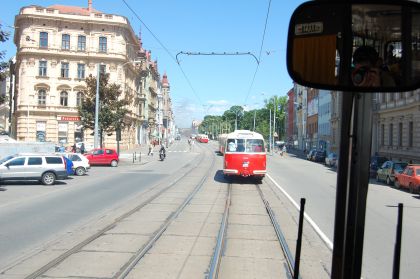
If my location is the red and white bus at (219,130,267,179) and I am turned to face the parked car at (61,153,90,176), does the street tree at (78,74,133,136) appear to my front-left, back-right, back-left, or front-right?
front-right

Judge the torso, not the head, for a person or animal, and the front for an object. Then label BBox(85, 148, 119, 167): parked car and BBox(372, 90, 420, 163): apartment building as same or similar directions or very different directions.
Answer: same or similar directions

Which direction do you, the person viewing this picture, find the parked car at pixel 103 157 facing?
facing to the left of the viewer

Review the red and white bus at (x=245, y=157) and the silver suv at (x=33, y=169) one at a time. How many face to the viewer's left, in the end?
1

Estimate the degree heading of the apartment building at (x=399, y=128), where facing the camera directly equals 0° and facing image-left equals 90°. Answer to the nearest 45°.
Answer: approximately 45°

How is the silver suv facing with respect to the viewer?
to the viewer's left

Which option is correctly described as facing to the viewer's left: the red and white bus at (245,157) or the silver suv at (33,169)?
the silver suv

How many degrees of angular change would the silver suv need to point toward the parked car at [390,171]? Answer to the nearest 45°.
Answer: approximately 180°

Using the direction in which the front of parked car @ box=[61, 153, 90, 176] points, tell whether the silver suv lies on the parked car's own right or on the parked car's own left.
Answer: on the parked car's own left

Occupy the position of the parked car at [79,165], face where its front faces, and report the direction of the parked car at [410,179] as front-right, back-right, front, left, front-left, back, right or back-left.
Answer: back-left

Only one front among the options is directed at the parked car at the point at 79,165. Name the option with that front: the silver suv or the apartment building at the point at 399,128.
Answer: the apartment building

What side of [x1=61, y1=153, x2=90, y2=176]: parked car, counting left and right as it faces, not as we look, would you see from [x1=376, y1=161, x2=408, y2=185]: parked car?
back
